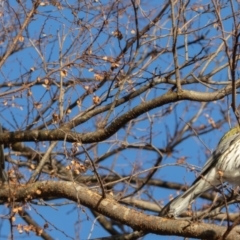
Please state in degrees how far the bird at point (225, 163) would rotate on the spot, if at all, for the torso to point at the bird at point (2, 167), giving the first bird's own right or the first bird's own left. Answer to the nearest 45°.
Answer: approximately 180°

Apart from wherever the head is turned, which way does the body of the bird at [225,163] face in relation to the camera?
to the viewer's right
